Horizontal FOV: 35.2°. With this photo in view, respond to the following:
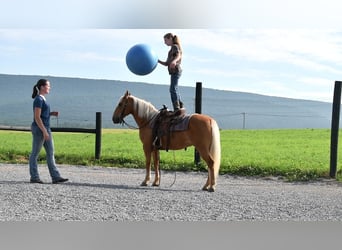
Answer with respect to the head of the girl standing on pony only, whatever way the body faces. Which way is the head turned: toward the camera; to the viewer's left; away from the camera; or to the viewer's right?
to the viewer's left

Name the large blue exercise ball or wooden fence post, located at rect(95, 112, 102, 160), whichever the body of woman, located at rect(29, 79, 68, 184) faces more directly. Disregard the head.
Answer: the large blue exercise ball

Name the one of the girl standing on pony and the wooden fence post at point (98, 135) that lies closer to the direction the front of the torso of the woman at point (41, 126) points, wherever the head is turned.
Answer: the girl standing on pony

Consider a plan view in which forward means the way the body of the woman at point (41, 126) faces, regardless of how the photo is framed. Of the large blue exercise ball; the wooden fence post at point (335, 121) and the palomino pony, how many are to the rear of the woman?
0

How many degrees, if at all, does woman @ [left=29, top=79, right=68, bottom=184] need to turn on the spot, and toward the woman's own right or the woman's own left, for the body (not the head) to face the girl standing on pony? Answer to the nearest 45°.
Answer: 0° — they already face them

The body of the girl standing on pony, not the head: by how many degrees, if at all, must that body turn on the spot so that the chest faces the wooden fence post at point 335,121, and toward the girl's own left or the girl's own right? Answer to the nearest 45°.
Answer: approximately 135° to the girl's own right

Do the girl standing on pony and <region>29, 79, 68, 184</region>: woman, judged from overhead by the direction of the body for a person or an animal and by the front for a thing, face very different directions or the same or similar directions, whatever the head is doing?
very different directions

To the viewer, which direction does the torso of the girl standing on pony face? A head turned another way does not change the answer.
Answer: to the viewer's left

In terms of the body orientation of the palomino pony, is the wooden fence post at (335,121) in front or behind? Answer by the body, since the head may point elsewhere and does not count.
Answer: behind

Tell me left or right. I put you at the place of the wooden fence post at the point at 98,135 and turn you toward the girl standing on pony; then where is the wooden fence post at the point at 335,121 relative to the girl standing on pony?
left

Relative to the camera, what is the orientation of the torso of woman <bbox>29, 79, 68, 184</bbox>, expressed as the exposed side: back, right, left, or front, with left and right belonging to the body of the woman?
right

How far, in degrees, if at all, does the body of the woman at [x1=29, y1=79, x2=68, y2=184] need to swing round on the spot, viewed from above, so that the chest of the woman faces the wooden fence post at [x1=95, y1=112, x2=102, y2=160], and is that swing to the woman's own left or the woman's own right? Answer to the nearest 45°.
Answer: approximately 90° to the woman's own left

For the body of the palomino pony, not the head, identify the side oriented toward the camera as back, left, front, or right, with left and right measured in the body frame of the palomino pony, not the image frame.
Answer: left

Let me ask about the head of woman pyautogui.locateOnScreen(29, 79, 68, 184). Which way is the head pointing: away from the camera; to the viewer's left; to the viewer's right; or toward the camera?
to the viewer's right

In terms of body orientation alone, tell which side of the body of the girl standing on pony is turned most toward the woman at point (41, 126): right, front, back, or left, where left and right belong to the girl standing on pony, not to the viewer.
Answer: front
